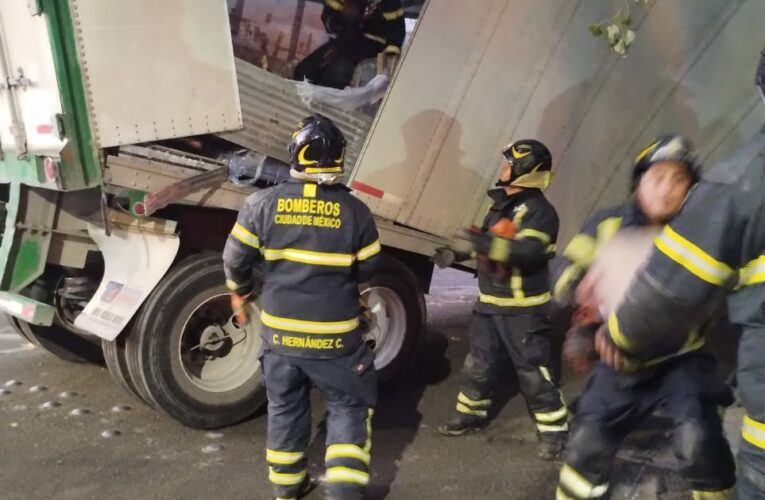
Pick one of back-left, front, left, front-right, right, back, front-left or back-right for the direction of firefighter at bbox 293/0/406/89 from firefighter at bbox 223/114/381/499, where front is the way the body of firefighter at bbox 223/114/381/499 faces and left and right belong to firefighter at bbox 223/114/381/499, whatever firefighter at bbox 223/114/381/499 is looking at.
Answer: front

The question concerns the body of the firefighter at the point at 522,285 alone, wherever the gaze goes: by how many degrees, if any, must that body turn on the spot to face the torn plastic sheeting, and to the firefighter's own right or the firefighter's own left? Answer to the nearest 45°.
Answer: approximately 45° to the firefighter's own right

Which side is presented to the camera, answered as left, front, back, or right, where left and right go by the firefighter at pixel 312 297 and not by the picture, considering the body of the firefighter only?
back

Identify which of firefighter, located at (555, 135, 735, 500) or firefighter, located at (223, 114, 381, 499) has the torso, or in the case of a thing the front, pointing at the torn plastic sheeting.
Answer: firefighter, located at (223, 114, 381, 499)

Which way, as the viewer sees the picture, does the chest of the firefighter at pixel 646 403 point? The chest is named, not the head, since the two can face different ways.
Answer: toward the camera

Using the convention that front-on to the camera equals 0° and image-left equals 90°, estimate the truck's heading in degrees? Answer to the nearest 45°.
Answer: approximately 225°

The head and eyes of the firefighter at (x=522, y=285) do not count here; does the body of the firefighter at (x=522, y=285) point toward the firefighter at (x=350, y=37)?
no

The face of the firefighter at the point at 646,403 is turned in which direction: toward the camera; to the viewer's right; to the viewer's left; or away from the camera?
toward the camera

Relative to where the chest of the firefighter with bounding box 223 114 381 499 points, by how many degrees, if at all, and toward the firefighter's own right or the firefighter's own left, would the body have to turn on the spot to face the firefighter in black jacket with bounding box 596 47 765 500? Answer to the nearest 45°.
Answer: approximately 135° to the firefighter's own right

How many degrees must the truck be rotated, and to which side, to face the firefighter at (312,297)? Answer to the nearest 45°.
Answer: approximately 90° to its right

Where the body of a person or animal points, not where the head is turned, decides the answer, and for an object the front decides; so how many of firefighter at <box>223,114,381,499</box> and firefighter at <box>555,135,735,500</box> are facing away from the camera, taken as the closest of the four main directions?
1

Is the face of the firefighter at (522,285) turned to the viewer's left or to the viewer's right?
to the viewer's left

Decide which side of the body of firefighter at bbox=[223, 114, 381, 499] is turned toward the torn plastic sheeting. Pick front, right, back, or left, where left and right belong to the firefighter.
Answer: front

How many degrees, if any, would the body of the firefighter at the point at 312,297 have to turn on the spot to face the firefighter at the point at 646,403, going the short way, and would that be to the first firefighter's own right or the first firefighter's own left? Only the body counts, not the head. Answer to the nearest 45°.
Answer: approximately 90° to the first firefighter's own right

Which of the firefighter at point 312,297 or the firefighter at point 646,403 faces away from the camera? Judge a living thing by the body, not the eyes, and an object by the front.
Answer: the firefighter at point 312,297

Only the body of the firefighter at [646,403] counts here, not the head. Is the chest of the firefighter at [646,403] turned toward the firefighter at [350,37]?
no

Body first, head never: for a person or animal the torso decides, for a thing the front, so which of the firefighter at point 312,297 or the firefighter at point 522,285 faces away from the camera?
the firefighter at point 312,297

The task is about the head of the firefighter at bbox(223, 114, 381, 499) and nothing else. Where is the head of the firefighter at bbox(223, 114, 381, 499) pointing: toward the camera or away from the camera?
away from the camera

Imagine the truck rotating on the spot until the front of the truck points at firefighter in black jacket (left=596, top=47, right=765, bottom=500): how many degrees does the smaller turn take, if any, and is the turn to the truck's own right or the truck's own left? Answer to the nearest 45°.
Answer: approximately 90° to the truck's own right

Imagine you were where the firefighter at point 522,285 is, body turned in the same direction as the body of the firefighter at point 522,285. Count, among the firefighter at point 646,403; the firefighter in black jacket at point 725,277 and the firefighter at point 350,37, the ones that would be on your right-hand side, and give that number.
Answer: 1
